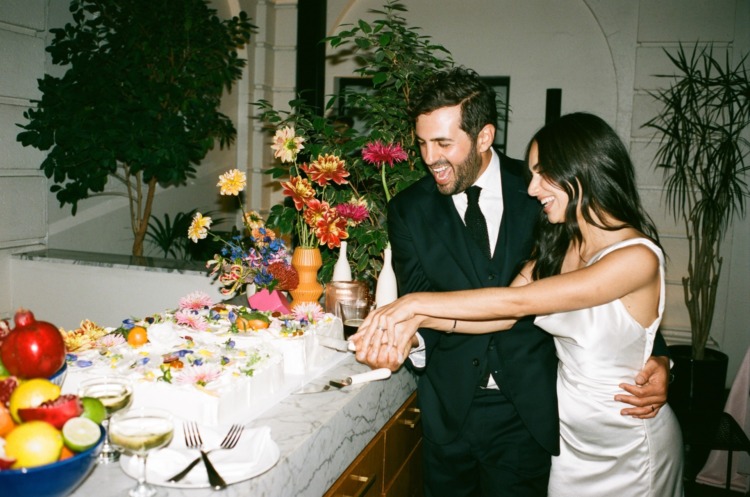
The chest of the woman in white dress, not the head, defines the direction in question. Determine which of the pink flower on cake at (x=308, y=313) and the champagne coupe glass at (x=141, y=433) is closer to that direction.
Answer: the pink flower on cake

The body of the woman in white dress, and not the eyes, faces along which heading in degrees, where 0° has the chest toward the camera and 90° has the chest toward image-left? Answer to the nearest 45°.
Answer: approximately 90°

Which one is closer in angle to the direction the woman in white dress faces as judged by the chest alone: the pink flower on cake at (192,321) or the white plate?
the pink flower on cake

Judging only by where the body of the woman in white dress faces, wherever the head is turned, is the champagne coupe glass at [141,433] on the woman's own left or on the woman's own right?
on the woman's own left

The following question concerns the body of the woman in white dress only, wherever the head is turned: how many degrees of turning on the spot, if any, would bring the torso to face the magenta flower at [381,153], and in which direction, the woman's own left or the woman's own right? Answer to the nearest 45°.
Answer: approximately 45° to the woman's own right

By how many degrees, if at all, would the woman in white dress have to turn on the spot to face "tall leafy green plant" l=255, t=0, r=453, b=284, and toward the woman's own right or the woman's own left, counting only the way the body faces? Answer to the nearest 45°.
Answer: approximately 45° to the woman's own right

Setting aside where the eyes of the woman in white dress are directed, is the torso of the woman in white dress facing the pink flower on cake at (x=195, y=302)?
yes

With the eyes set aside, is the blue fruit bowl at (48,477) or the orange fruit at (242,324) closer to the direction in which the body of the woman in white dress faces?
the orange fruit
